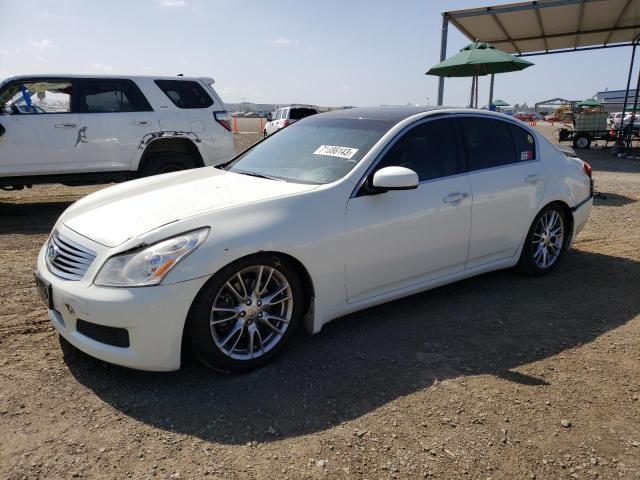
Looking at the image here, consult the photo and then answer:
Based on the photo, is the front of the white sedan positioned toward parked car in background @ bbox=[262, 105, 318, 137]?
no

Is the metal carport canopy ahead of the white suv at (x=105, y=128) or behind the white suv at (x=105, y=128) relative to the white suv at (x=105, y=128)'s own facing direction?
behind

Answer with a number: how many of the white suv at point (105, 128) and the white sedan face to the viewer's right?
0

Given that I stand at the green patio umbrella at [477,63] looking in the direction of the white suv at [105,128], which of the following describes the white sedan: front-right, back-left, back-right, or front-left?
front-left

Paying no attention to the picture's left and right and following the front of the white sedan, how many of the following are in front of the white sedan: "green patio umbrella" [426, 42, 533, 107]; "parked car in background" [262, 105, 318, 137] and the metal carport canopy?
0

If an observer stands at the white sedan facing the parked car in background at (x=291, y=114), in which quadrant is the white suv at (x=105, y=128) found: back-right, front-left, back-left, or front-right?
front-left

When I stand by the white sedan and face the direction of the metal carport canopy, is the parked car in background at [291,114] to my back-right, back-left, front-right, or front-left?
front-left

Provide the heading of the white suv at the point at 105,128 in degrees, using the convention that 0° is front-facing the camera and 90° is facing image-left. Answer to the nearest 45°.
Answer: approximately 90°

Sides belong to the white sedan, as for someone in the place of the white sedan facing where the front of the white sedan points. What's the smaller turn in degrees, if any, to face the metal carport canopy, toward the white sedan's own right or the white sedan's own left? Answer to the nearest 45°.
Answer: approximately 180°

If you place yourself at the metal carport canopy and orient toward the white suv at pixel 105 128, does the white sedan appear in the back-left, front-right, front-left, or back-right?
front-left

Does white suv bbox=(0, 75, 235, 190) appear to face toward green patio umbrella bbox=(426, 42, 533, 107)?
no

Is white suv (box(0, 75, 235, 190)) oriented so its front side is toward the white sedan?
no

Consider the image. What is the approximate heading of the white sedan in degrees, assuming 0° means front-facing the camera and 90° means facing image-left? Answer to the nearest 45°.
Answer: approximately 45°

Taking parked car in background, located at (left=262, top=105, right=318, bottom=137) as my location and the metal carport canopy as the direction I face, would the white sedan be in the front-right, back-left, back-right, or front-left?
front-right
